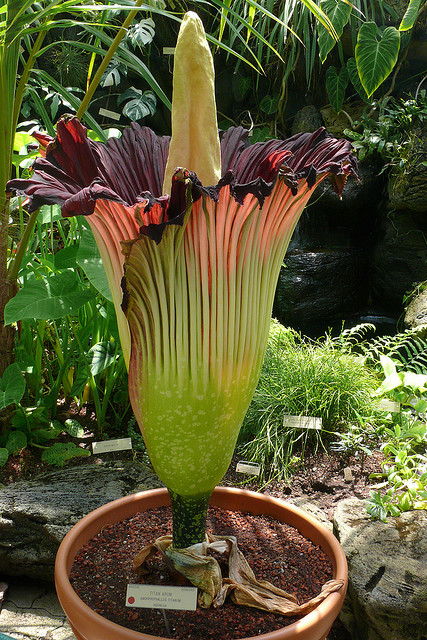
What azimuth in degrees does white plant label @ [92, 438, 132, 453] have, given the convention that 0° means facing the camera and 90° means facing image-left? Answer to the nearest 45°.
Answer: approximately 0°

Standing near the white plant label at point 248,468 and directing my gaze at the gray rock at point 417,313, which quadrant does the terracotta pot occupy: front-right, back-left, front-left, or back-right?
back-right

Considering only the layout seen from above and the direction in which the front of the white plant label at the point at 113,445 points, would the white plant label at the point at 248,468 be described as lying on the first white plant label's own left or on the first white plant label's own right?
on the first white plant label's own left

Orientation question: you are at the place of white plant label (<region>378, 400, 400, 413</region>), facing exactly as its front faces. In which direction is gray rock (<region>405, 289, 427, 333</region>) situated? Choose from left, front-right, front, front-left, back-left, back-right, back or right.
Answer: back

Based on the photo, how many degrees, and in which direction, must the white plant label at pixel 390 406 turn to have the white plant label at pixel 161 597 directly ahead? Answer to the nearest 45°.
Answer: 0° — it already faces it

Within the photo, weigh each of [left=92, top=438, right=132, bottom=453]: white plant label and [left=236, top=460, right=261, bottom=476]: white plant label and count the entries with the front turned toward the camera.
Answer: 2

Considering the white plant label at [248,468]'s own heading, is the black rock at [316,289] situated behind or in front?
behind

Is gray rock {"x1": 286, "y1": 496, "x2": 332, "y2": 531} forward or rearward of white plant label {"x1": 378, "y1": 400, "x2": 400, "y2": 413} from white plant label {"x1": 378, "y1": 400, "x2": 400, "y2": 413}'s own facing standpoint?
forward

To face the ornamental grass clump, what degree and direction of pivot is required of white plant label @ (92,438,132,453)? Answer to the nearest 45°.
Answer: approximately 135° to its left

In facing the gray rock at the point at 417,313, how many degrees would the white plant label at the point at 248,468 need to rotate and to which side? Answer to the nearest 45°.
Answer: approximately 135° to its left

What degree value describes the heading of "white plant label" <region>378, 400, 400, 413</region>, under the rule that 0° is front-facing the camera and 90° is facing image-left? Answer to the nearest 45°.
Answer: approximately 0°
